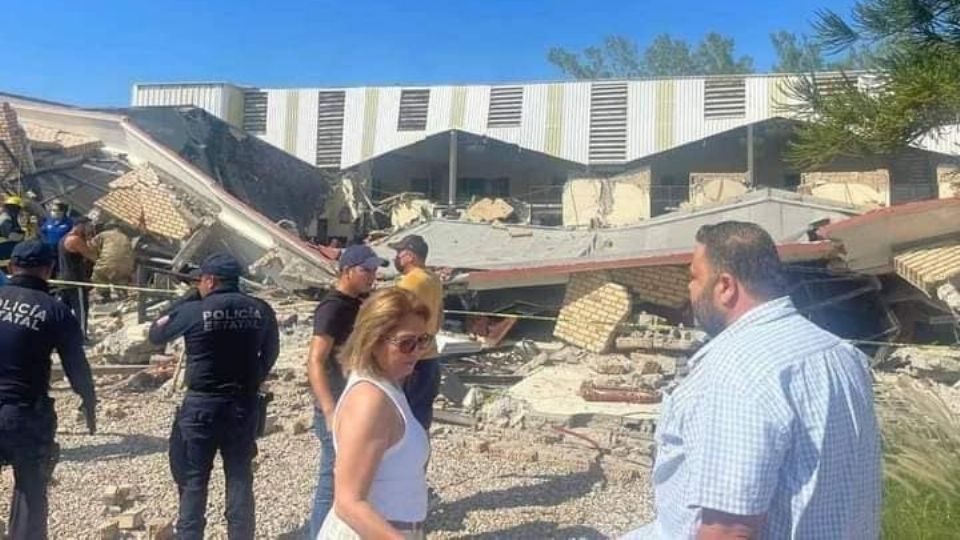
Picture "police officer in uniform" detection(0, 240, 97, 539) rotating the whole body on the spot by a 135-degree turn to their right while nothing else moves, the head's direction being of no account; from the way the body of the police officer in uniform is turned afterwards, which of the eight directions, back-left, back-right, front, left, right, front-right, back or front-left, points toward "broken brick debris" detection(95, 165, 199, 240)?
back-left

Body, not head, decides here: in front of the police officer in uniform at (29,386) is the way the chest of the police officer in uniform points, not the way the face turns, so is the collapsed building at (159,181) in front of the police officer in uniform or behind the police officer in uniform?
in front

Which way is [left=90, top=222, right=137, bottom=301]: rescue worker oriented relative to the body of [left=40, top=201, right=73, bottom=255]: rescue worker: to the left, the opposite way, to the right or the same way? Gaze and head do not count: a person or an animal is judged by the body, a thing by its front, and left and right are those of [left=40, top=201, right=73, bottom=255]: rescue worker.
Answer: the opposite way

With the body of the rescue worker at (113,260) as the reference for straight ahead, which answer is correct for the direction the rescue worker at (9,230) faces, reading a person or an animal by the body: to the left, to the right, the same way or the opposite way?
to the right

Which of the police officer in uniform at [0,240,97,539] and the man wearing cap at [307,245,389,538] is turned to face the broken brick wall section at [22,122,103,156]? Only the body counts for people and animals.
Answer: the police officer in uniform

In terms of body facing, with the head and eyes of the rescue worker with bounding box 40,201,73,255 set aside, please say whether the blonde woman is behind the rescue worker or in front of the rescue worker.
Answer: in front

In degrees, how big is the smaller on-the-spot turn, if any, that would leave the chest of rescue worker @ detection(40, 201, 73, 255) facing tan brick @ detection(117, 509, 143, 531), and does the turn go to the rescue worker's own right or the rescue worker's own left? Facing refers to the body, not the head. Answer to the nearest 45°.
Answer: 0° — they already face it

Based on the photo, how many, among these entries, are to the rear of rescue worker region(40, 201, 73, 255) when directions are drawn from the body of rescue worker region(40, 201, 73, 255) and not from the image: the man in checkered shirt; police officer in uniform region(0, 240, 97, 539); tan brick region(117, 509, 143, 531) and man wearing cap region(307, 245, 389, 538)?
0

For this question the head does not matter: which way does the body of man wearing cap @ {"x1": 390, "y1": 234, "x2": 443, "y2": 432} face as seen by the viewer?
to the viewer's left

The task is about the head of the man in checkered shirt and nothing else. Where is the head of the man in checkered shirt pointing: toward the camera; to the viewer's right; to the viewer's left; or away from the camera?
to the viewer's left
